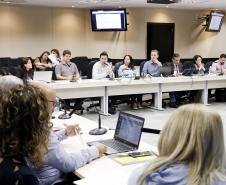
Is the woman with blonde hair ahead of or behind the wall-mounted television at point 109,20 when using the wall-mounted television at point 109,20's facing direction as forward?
ahead

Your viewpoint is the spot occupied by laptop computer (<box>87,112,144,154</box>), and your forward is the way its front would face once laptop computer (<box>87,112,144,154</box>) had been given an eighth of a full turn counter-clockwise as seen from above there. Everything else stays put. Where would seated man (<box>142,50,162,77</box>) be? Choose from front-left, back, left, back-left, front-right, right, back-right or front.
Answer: back

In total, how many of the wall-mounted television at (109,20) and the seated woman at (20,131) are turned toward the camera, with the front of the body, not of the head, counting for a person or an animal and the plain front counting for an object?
1

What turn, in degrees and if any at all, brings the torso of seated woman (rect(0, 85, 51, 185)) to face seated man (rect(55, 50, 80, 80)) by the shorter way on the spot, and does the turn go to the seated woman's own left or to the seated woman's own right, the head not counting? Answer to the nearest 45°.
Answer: approximately 45° to the seated woman's own left

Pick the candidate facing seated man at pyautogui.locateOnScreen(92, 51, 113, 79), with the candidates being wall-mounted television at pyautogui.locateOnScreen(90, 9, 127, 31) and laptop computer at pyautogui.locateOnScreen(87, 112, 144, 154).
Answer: the wall-mounted television

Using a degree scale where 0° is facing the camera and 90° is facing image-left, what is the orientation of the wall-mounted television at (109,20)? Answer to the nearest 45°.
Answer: approximately 0°

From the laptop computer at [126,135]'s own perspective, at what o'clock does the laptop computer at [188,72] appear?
the laptop computer at [188,72] is roughly at 5 o'clock from the laptop computer at [126,135].

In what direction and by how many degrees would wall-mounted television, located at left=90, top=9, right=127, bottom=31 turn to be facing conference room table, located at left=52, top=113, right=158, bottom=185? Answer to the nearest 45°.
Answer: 0° — it already faces it

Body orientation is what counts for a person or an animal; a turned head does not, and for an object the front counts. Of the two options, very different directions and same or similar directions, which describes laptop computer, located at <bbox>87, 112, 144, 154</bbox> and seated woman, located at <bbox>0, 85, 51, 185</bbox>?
very different directions

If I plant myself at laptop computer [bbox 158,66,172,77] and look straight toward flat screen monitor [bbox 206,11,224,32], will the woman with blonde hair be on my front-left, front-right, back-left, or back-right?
back-right

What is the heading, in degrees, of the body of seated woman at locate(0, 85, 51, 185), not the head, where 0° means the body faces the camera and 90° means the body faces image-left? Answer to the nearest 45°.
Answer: approximately 225°

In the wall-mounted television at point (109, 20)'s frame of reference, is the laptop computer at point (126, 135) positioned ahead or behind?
ahead

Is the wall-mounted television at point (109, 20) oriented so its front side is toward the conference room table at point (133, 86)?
yes
